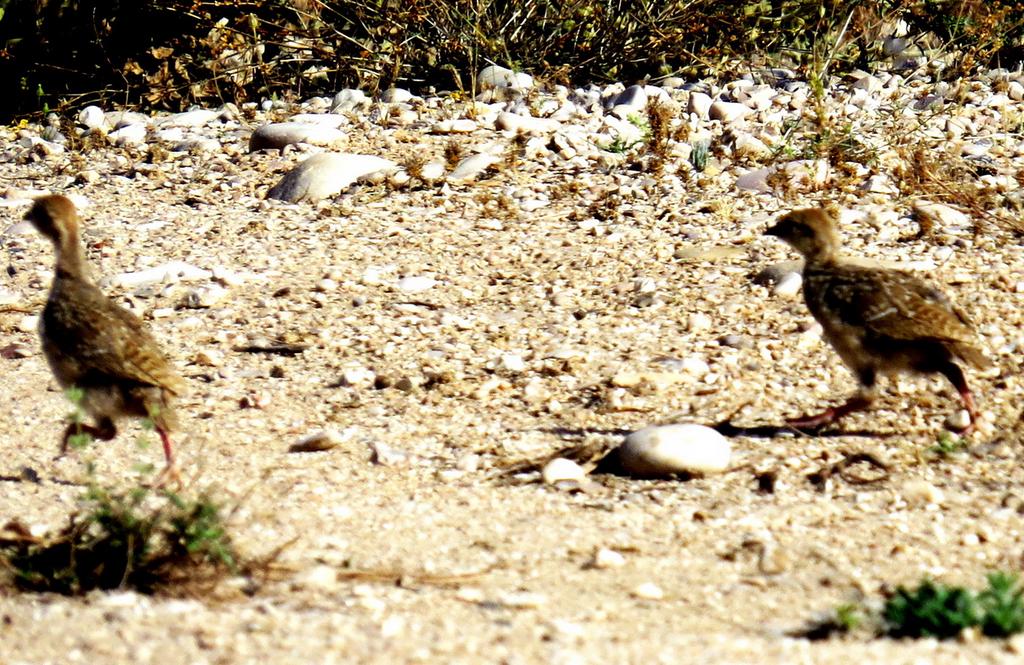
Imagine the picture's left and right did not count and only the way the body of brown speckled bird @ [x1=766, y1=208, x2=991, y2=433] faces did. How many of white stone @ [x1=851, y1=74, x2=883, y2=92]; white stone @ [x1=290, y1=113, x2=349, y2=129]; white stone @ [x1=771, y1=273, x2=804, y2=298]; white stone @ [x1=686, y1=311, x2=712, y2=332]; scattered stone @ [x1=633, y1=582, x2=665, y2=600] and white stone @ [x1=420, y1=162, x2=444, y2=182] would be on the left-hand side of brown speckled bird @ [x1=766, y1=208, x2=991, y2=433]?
1

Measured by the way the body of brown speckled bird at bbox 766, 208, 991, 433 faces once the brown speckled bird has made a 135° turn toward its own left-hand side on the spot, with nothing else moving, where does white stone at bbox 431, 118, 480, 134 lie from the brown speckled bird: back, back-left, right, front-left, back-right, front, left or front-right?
back

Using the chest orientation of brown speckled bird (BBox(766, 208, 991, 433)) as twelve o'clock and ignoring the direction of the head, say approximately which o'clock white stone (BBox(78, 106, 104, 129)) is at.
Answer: The white stone is roughly at 1 o'clock from the brown speckled bird.

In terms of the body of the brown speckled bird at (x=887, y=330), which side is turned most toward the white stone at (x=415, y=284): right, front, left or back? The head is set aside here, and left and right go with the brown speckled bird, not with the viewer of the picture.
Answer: front

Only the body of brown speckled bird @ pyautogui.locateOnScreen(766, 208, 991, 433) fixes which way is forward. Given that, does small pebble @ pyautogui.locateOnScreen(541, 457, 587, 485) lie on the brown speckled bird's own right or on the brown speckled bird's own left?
on the brown speckled bird's own left

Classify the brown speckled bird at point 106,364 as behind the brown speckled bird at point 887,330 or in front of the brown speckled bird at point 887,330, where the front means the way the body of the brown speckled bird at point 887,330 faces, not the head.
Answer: in front

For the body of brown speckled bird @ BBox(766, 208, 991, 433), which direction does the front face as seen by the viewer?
to the viewer's left

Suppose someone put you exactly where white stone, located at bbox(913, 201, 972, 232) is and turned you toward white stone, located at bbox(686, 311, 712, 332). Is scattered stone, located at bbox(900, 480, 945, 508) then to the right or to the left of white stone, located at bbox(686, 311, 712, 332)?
left

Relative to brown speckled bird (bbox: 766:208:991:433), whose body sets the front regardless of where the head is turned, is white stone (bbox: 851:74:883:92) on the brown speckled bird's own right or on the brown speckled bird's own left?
on the brown speckled bird's own right

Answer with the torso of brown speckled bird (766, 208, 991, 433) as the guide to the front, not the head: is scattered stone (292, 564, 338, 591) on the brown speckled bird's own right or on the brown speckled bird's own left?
on the brown speckled bird's own left

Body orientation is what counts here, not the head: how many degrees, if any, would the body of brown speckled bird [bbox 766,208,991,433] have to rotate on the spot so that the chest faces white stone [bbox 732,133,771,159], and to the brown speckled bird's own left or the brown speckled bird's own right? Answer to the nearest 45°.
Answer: approximately 90° to the brown speckled bird's own right

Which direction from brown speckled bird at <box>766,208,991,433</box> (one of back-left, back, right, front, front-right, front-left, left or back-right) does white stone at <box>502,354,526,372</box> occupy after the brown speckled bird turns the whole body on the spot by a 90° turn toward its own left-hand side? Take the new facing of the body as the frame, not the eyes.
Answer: right

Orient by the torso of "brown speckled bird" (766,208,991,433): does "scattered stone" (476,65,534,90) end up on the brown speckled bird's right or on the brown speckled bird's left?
on the brown speckled bird's right

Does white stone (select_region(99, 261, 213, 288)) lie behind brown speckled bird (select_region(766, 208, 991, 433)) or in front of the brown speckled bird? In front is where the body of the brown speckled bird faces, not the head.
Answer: in front

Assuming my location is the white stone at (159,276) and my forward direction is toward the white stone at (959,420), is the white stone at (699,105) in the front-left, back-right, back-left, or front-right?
front-left

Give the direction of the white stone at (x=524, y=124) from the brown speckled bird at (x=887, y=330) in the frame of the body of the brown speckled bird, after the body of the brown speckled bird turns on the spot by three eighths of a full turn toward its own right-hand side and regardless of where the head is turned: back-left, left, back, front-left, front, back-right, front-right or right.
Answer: left

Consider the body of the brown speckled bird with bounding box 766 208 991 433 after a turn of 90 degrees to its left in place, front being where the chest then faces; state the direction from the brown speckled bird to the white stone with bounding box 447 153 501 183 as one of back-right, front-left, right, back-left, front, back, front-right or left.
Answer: back-right

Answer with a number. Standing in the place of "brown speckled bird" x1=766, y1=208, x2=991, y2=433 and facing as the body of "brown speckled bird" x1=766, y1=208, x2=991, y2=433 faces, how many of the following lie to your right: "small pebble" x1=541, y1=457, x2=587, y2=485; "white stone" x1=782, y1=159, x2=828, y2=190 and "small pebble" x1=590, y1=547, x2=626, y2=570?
1

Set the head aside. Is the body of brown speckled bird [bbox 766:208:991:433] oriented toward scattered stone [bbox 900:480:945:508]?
no

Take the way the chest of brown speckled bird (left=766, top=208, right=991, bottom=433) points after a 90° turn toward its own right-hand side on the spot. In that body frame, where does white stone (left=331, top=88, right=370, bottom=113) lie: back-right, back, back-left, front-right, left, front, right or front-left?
front-left
